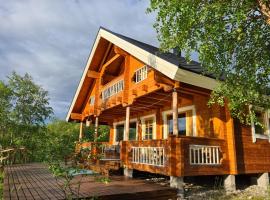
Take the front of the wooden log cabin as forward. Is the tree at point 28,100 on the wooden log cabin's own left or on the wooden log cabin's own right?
on the wooden log cabin's own right

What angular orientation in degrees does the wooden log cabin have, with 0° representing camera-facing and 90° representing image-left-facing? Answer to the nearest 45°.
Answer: approximately 45°

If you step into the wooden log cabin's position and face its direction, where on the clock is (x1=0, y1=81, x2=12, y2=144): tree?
The tree is roughly at 3 o'clock from the wooden log cabin.
